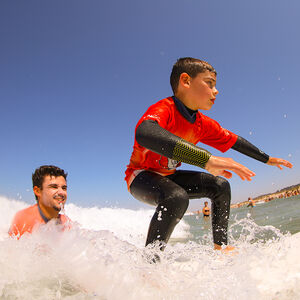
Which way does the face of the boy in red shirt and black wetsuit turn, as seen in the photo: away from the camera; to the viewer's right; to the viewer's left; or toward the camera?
to the viewer's right

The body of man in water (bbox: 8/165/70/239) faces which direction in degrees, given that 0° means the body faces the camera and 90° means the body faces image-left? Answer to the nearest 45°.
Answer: approximately 315°

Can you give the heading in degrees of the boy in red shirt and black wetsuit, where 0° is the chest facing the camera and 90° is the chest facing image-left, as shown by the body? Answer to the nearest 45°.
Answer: approximately 315°
